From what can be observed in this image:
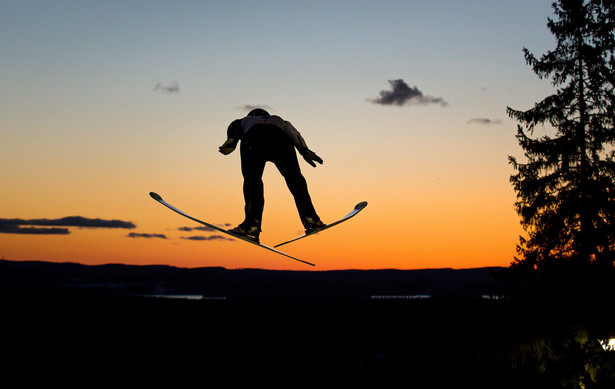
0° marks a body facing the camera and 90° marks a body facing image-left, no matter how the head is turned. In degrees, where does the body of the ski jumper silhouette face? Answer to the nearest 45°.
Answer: approximately 180°
